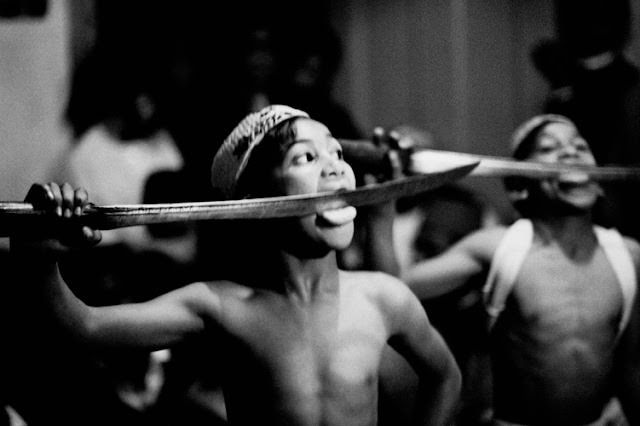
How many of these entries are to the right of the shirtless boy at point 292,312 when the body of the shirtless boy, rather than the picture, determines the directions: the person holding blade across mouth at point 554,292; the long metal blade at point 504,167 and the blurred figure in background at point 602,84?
0

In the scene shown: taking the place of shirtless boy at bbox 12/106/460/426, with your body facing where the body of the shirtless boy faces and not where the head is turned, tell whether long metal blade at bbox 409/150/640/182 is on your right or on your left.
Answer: on your left

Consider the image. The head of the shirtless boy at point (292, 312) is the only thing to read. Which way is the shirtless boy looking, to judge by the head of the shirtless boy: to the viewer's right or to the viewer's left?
to the viewer's right

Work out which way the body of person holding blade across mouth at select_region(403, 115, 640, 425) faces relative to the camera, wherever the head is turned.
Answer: toward the camera

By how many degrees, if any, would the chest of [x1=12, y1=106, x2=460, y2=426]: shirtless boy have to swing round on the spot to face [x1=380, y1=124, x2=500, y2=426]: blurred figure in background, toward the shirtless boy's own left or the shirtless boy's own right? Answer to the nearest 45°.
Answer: approximately 90° to the shirtless boy's own left

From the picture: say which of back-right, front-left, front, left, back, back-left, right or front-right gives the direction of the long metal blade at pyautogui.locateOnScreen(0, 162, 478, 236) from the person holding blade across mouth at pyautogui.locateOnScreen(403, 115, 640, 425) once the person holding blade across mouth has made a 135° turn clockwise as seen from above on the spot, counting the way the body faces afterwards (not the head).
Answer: left

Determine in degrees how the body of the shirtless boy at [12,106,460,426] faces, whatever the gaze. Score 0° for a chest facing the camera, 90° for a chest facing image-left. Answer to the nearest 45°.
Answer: approximately 315°

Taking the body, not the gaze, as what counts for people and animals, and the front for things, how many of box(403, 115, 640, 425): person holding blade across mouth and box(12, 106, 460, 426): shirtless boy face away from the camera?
0

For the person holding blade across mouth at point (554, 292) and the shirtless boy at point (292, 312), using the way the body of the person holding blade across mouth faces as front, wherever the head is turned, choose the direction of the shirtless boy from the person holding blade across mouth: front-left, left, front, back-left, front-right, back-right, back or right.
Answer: front-right

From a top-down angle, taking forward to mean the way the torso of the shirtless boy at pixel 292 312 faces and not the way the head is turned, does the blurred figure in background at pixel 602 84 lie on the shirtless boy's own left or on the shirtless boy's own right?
on the shirtless boy's own left
